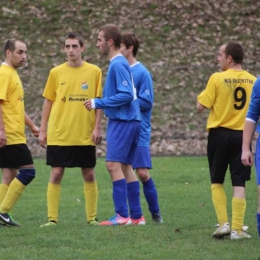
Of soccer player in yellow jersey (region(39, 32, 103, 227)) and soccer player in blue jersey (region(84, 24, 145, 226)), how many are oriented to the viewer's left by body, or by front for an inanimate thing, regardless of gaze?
1

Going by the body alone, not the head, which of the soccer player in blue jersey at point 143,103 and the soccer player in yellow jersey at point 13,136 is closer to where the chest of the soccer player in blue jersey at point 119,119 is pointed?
the soccer player in yellow jersey

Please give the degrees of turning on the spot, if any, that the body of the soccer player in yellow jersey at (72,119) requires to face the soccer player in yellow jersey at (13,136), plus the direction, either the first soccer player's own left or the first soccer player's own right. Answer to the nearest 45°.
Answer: approximately 90° to the first soccer player's own right

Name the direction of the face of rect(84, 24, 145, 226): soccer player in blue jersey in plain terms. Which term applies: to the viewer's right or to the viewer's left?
to the viewer's left

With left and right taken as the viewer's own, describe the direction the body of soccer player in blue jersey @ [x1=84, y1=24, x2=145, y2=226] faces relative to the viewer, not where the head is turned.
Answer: facing to the left of the viewer

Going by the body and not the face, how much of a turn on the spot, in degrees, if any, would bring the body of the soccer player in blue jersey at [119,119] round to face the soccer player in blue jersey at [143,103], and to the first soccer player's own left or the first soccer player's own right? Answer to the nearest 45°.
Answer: approximately 135° to the first soccer player's own right

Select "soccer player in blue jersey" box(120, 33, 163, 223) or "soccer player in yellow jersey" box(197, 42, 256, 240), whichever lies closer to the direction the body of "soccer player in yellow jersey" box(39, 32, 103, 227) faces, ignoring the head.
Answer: the soccer player in yellow jersey

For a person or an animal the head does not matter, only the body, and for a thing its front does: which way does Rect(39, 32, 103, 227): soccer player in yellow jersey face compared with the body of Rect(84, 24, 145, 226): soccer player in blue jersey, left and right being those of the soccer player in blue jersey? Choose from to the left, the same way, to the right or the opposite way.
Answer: to the left
